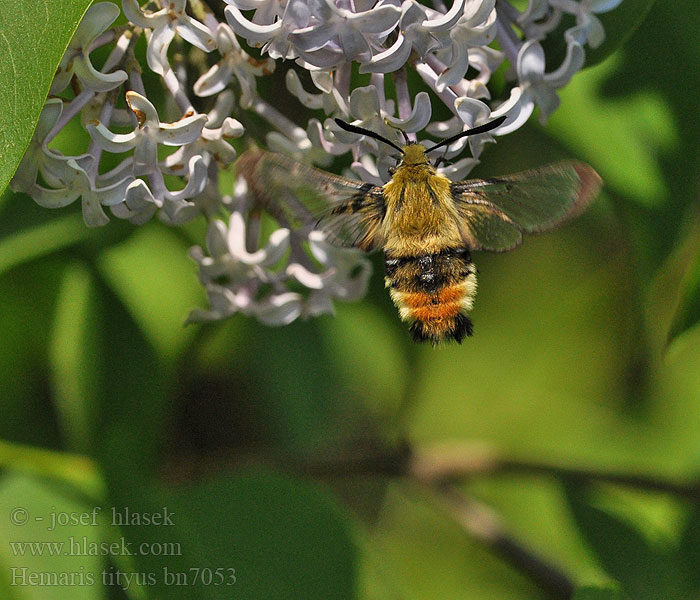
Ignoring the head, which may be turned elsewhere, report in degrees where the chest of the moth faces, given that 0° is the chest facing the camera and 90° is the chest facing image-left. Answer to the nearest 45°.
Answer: approximately 180°

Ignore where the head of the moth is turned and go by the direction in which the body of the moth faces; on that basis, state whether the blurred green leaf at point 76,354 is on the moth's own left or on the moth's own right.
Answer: on the moth's own left
